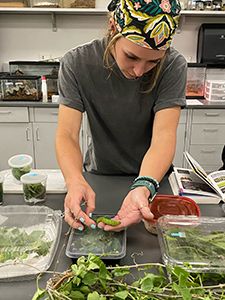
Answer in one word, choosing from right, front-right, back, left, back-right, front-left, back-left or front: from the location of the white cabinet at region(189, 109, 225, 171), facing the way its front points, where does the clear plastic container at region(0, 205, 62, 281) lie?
front

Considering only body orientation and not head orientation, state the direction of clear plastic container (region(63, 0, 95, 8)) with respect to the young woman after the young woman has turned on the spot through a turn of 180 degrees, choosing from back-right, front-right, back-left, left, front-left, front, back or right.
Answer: front

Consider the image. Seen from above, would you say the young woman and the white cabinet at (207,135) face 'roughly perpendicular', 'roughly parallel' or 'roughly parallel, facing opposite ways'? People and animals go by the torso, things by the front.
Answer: roughly parallel

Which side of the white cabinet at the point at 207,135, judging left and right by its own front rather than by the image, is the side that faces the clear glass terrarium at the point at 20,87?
right

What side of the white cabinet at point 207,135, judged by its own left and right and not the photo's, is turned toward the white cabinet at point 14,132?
right

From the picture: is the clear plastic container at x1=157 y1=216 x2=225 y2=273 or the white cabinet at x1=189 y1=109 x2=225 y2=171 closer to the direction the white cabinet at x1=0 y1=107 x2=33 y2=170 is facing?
the clear plastic container

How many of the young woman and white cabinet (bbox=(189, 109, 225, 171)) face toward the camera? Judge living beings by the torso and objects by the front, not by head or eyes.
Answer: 2

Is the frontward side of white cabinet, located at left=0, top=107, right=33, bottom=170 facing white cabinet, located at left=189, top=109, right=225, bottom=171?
no

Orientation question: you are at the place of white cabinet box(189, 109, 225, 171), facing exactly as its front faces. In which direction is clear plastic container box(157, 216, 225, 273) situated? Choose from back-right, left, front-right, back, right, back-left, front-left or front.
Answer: front

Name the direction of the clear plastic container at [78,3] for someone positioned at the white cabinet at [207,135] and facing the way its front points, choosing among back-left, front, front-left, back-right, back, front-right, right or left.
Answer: right

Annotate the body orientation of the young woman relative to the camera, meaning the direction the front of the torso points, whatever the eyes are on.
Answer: toward the camera

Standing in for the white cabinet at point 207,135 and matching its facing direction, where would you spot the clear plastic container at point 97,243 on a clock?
The clear plastic container is roughly at 12 o'clock from the white cabinet.

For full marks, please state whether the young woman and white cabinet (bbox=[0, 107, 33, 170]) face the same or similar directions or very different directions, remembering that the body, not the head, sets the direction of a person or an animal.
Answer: same or similar directions

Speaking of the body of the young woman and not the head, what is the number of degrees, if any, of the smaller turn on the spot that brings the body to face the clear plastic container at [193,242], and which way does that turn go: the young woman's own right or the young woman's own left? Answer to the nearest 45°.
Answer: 0° — they already face it

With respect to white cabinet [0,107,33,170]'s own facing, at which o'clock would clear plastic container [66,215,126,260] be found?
The clear plastic container is roughly at 12 o'clock from the white cabinet.
